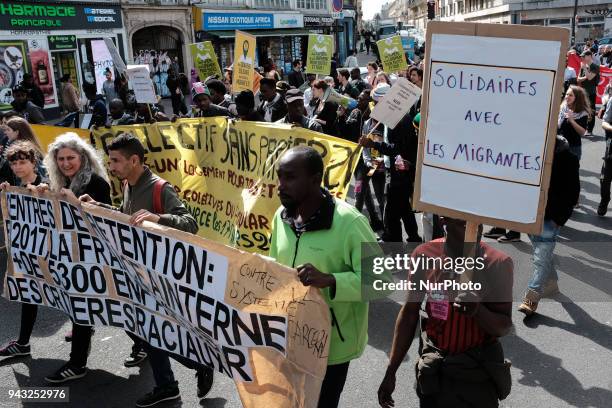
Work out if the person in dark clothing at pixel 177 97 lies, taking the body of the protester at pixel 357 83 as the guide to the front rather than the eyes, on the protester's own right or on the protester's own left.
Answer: on the protester's own right

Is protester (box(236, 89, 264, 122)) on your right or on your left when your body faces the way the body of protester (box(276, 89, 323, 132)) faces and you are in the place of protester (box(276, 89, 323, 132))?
on your right

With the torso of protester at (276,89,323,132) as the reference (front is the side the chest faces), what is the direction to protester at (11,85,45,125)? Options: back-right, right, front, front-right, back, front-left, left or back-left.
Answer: right

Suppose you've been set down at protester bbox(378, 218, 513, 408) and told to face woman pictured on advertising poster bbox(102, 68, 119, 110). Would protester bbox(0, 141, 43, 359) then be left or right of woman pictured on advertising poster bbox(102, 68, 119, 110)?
left

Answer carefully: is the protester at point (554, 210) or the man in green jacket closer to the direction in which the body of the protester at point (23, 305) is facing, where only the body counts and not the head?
the man in green jacket

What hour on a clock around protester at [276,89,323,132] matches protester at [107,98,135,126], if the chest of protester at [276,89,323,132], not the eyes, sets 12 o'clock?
protester at [107,98,135,126] is roughly at 3 o'clock from protester at [276,89,323,132].
